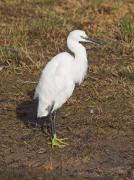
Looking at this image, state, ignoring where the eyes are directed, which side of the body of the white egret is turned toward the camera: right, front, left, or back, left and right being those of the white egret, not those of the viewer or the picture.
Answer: right

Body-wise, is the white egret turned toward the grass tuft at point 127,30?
no
